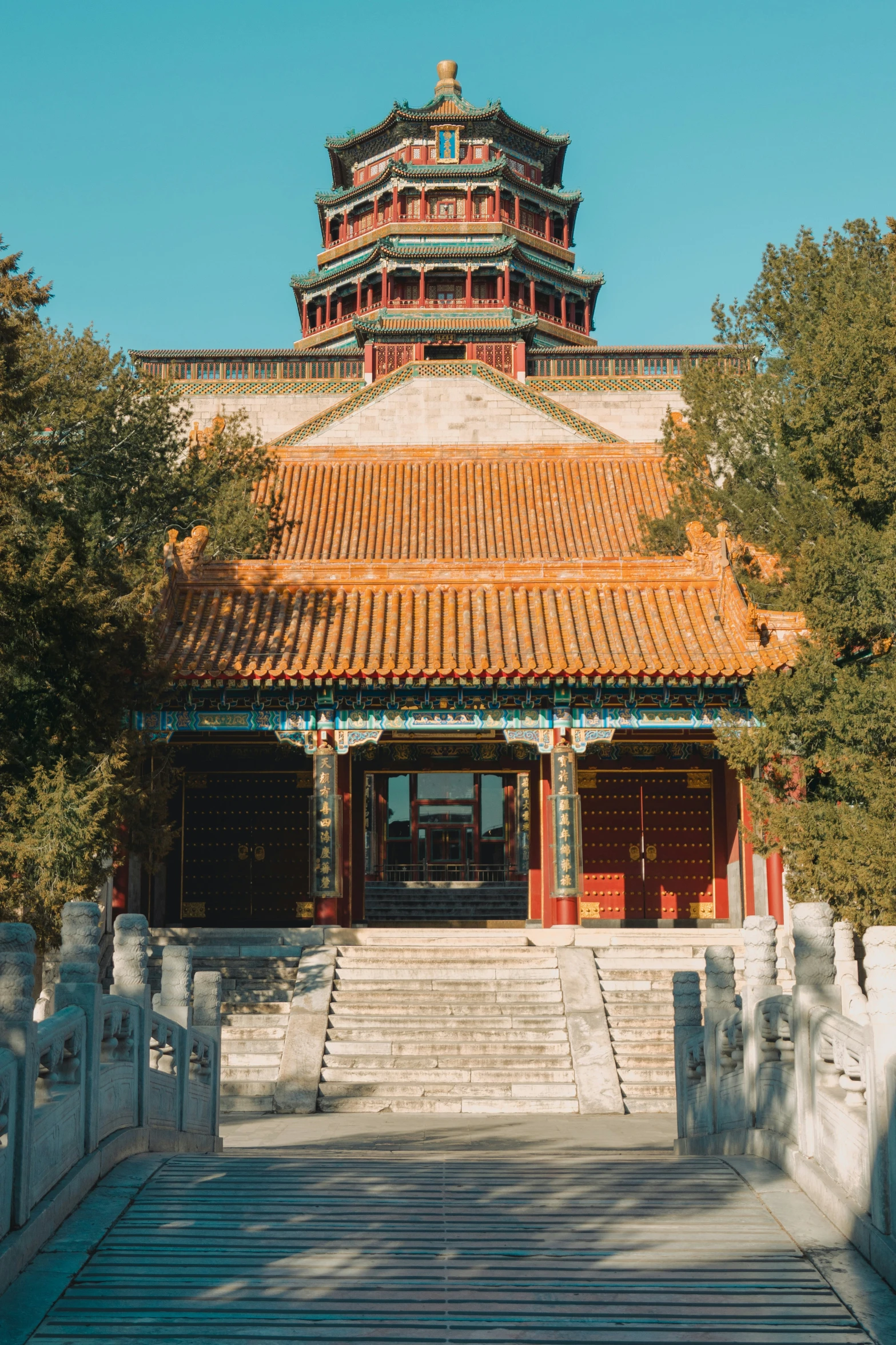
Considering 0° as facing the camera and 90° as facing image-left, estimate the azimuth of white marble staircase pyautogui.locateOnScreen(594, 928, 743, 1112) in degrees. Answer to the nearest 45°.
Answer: approximately 0°

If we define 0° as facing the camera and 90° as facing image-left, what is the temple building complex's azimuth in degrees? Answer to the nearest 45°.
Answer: approximately 0°

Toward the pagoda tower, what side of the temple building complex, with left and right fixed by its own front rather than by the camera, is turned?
back

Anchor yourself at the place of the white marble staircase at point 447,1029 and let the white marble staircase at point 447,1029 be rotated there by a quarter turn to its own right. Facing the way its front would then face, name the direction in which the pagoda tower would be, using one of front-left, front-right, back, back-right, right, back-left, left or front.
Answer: right

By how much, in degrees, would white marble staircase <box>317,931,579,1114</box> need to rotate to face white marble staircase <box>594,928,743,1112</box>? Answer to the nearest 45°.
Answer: approximately 90° to its left

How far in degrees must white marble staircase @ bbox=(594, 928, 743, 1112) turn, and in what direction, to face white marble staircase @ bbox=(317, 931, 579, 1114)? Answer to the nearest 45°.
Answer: approximately 45° to its right

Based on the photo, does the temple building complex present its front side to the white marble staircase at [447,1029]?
yes
